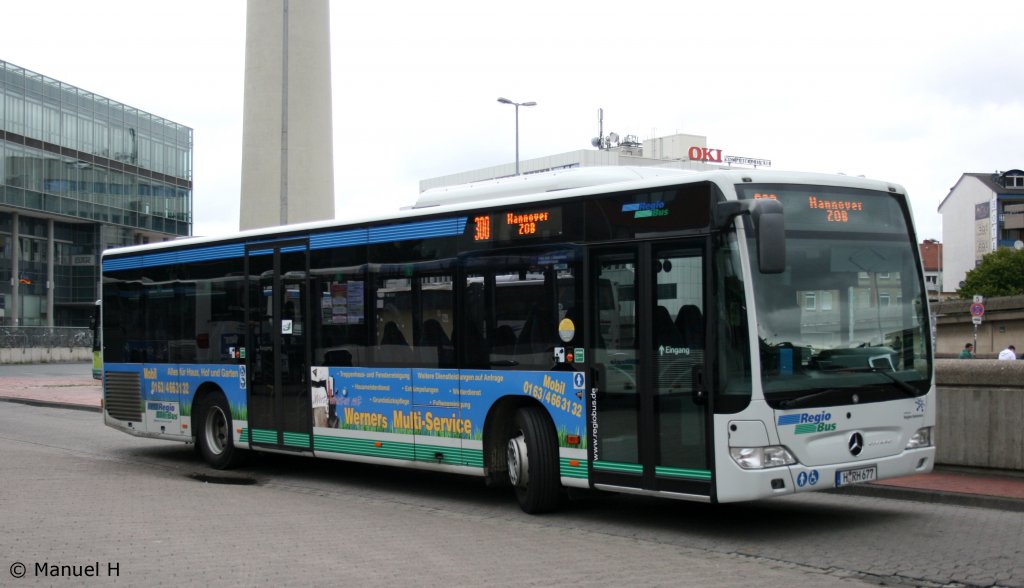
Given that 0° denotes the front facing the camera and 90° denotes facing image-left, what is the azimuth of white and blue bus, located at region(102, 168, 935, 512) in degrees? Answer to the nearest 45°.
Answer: approximately 315°

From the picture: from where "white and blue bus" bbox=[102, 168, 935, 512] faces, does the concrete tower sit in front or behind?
behind
